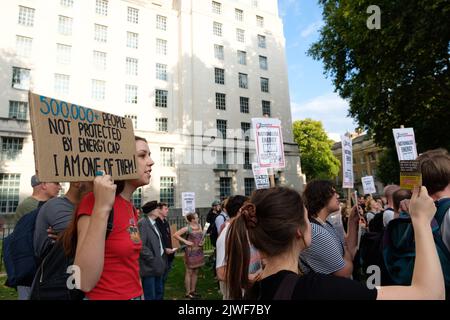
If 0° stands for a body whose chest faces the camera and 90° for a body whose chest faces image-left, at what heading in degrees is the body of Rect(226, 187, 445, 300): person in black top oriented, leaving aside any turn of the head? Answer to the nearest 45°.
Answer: approximately 225°

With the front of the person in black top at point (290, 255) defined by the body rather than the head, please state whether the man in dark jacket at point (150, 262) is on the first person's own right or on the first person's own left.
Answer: on the first person's own left

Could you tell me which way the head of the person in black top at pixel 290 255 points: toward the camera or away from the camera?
away from the camera

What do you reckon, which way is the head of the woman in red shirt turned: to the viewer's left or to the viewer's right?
to the viewer's right
